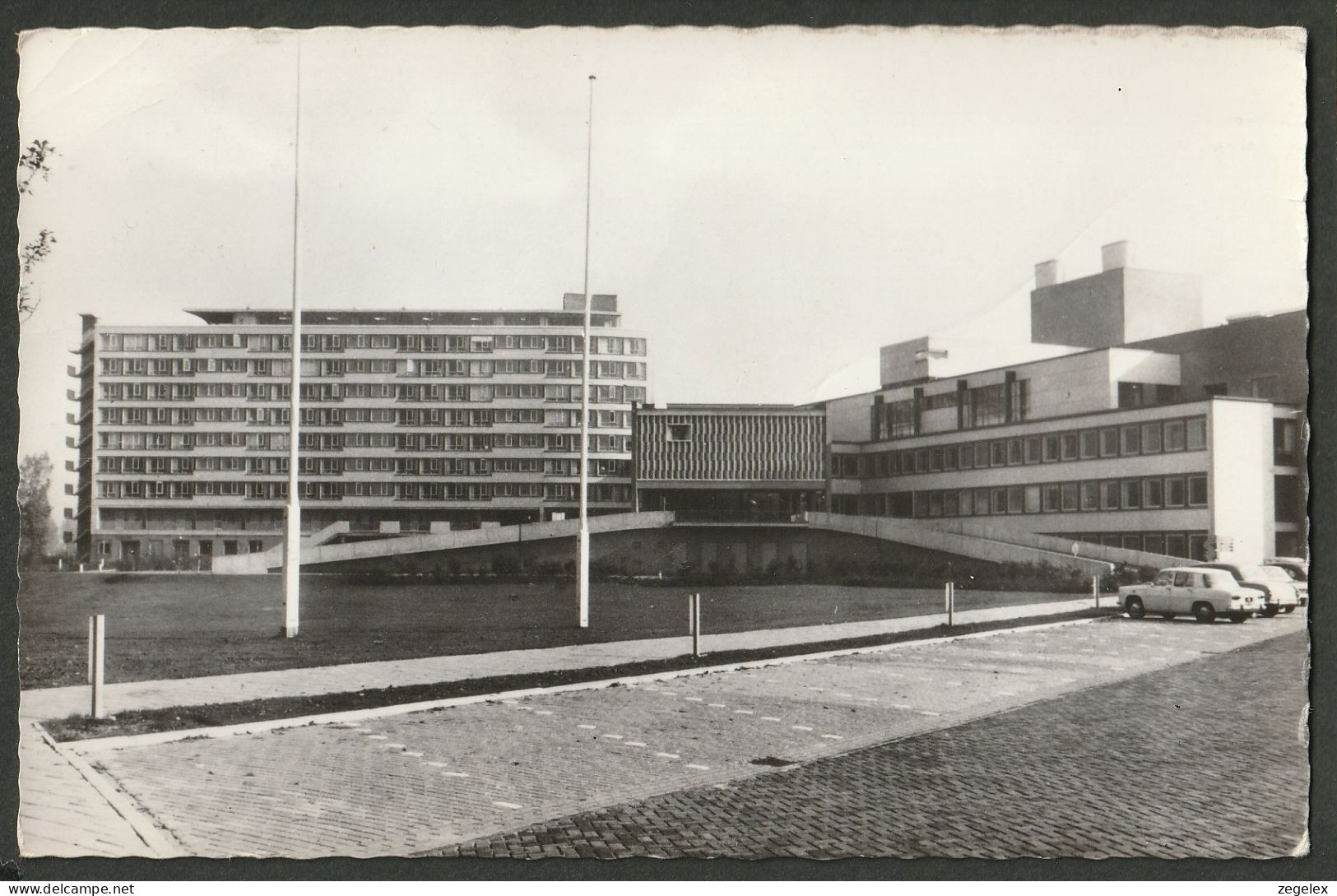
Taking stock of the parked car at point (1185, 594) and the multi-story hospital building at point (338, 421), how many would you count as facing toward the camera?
1

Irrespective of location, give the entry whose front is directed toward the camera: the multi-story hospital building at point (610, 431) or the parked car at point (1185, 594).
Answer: the multi-story hospital building

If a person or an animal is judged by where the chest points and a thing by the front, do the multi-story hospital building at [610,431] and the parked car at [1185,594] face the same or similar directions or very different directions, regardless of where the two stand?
very different directions

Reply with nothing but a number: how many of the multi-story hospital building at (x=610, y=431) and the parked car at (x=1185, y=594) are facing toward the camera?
1

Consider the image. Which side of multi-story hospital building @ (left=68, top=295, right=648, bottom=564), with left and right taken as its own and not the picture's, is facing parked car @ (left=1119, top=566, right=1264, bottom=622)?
front

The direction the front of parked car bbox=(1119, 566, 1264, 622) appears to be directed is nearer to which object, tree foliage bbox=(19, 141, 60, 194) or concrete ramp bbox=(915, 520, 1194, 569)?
the concrete ramp

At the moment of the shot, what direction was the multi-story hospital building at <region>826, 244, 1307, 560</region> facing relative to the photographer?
facing the viewer and to the left of the viewer

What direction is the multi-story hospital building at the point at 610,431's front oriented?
toward the camera

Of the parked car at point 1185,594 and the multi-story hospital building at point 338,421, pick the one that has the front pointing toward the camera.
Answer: the multi-story hospital building
